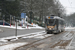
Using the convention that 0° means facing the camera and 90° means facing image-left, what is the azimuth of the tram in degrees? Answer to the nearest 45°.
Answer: approximately 45°
